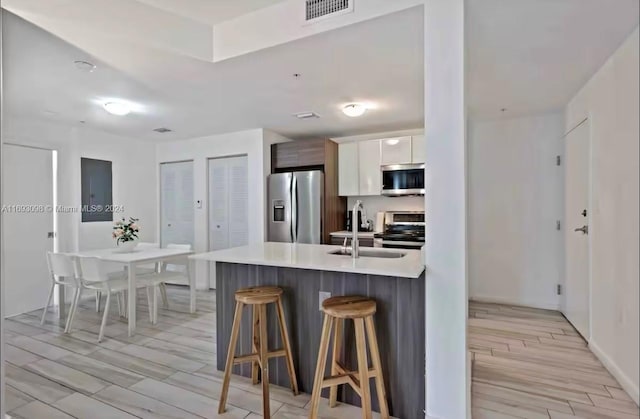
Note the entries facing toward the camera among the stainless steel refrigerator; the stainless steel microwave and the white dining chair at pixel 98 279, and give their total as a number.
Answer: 2

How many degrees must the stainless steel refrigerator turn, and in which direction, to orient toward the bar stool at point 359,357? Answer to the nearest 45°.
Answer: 0° — it already faces it

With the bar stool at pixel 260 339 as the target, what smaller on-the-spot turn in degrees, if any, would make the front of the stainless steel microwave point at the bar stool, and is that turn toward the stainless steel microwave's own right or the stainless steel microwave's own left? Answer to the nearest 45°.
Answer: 0° — it already faces it

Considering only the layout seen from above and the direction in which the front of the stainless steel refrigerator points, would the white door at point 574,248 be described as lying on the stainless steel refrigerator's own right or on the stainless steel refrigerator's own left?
on the stainless steel refrigerator's own left

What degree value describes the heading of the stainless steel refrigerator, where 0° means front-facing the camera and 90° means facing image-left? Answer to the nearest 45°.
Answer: approximately 0°

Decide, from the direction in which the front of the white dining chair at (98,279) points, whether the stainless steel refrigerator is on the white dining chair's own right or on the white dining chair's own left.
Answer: on the white dining chair's own right

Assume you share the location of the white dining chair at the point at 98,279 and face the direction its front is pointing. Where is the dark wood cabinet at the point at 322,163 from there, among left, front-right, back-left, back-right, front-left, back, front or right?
front-right

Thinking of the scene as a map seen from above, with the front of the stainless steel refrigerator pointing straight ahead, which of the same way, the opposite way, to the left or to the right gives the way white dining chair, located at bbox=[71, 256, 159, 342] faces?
the opposite way

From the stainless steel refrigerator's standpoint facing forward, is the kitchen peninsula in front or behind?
in front

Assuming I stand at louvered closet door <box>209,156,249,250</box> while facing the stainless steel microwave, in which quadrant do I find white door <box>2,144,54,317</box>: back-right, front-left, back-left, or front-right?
back-right

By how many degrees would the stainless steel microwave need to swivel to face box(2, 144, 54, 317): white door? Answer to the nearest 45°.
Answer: approximately 90° to its right

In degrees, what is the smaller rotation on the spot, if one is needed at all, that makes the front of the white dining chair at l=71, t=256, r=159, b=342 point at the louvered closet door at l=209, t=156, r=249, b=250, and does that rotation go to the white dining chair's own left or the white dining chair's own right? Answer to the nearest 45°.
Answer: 0° — it already faces it

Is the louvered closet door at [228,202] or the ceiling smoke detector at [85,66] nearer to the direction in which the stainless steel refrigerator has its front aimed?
the ceiling smoke detector

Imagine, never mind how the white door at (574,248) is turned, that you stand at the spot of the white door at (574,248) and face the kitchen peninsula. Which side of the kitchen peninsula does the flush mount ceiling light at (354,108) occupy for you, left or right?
right

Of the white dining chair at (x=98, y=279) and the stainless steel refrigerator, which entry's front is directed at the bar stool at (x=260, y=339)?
the stainless steel refrigerator

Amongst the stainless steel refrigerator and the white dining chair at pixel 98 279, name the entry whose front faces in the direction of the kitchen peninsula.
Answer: the stainless steel refrigerator

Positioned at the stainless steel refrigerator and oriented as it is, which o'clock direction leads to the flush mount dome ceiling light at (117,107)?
The flush mount dome ceiling light is roughly at 2 o'clock from the stainless steel refrigerator.

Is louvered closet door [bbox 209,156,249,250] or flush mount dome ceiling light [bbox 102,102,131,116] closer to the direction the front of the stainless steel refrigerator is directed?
the flush mount dome ceiling light
